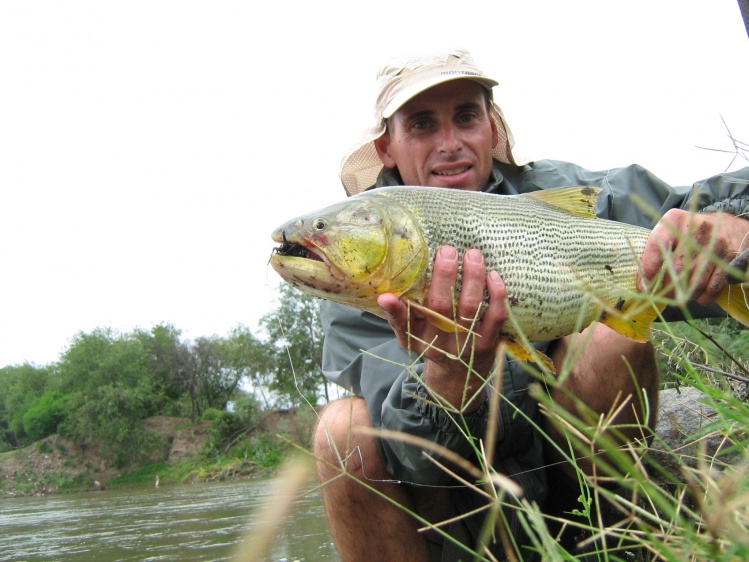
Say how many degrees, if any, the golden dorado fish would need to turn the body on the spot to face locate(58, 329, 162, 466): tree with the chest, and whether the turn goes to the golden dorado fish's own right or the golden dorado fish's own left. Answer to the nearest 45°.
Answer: approximately 45° to the golden dorado fish's own right

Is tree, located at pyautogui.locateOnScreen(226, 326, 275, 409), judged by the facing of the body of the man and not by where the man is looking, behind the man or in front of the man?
behind

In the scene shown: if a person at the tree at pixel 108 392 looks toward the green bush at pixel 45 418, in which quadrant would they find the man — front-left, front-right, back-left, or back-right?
back-left

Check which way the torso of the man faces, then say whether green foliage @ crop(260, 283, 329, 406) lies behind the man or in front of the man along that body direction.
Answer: behind

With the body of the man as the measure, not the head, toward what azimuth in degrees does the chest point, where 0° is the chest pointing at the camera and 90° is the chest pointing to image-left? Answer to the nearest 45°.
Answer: approximately 0°

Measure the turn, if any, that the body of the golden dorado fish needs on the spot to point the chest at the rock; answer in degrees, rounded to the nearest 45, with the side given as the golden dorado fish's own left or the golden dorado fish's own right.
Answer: approximately 135° to the golden dorado fish's own right

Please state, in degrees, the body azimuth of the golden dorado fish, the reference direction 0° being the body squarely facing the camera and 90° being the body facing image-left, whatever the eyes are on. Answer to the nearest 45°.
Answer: approximately 90°

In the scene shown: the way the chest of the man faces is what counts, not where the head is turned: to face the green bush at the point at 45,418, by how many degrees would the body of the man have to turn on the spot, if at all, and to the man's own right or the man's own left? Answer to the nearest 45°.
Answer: approximately 135° to the man's own right
